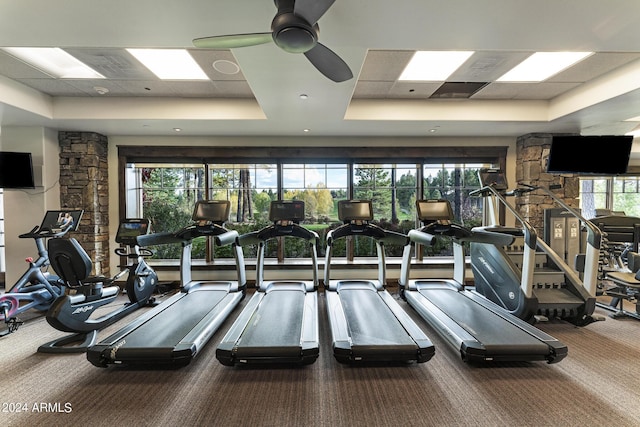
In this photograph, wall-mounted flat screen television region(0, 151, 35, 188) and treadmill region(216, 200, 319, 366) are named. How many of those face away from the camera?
1

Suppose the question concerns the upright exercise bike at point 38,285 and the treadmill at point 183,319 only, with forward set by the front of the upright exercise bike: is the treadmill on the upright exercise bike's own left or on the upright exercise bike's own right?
on the upright exercise bike's own right

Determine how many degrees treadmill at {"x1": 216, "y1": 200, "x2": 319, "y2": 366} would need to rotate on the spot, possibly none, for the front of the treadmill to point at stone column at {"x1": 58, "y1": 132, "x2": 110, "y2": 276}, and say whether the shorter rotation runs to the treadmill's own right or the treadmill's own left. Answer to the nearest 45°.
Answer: approximately 45° to the treadmill's own left

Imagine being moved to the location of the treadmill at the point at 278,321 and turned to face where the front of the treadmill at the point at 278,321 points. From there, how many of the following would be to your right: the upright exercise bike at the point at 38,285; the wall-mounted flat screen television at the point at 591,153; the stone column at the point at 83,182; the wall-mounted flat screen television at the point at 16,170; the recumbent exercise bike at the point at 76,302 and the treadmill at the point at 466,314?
2

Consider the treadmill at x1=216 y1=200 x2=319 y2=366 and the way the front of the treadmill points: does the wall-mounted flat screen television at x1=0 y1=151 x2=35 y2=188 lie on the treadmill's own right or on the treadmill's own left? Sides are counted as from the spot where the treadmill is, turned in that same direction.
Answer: on the treadmill's own left

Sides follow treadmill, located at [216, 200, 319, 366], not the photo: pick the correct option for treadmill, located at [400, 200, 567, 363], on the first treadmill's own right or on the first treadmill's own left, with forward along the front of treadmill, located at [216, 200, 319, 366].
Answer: on the first treadmill's own right

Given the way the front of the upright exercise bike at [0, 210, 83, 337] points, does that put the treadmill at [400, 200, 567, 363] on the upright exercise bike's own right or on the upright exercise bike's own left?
on the upright exercise bike's own right

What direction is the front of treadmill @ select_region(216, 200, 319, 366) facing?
away from the camera

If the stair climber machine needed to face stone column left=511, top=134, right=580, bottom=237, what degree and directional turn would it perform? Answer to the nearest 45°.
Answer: approximately 45° to its right

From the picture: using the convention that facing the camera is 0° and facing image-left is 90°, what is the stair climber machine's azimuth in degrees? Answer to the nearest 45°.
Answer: approximately 135°
